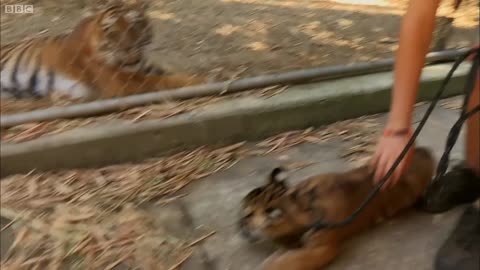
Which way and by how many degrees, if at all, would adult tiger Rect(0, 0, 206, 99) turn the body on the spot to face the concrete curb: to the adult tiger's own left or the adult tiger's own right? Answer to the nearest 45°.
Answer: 0° — it already faces it

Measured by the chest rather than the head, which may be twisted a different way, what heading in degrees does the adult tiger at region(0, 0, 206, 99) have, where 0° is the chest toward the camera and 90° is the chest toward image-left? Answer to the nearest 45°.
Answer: approximately 270°

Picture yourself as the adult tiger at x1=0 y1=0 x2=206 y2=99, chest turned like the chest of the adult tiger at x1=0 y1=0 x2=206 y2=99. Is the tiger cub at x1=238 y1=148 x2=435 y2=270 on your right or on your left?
on your right
